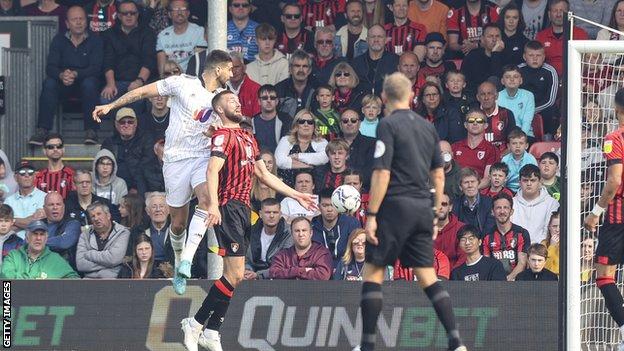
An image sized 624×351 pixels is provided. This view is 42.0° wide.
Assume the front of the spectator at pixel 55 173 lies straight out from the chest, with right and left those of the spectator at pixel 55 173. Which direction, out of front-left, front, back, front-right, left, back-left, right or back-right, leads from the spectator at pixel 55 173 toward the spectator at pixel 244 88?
left

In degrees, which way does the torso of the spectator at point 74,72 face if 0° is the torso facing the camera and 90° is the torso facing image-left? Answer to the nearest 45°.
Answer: approximately 0°

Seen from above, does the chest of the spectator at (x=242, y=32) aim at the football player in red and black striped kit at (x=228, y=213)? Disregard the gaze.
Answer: yes
